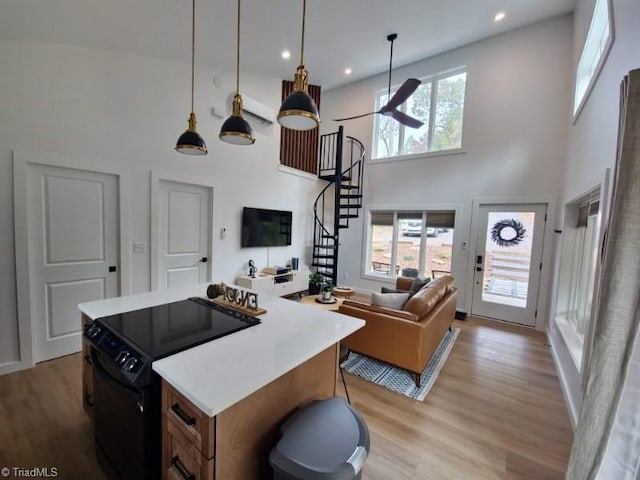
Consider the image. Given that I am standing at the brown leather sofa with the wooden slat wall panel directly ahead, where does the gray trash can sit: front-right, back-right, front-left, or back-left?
back-left

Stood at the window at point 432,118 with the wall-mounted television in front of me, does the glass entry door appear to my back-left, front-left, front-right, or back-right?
back-left

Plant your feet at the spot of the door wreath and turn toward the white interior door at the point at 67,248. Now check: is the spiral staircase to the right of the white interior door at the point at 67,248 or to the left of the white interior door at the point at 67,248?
right

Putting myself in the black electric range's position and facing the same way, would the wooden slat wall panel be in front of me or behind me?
behind

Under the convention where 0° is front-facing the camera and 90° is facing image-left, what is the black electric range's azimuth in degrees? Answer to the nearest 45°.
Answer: approximately 45°

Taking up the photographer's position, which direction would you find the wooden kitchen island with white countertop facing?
facing the viewer and to the left of the viewer

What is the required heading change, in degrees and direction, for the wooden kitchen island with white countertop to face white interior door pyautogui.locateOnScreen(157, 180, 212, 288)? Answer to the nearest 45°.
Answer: approximately 135° to its right

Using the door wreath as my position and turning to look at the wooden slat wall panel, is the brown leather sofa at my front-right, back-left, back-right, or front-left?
front-left

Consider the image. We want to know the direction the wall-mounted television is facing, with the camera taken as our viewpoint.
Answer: facing the viewer and to the right of the viewer

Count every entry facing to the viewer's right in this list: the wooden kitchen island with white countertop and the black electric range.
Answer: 0

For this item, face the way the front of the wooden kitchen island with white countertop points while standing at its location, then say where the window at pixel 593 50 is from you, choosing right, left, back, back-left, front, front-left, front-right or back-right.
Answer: back-left

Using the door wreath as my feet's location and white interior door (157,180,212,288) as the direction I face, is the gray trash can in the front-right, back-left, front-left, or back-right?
front-left

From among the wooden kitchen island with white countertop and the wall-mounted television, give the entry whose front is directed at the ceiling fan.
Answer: the wall-mounted television

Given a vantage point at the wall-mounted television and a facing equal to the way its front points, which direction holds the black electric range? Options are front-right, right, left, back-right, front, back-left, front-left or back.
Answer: front-right

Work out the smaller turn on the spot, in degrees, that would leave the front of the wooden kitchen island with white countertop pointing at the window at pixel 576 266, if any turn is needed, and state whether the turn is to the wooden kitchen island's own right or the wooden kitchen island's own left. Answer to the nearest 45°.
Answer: approximately 135° to the wooden kitchen island's own left

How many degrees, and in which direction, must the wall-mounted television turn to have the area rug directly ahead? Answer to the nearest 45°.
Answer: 0° — it already faces it
